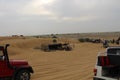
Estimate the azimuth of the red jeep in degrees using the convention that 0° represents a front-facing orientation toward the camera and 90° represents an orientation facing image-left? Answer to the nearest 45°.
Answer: approximately 270°

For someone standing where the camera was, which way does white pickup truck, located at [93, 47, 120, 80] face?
facing away from the viewer and to the right of the viewer

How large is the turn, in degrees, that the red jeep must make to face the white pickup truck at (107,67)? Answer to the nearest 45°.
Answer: approximately 45° to its right

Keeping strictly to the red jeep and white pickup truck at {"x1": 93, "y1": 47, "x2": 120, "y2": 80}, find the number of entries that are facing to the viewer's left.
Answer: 0

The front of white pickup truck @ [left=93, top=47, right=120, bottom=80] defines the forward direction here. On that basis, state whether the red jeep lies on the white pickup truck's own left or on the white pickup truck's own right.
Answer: on the white pickup truck's own left
